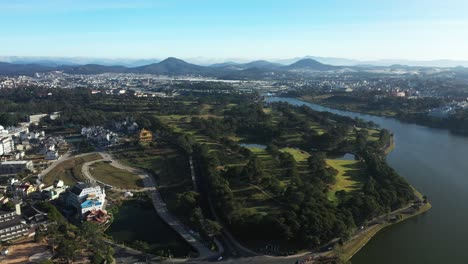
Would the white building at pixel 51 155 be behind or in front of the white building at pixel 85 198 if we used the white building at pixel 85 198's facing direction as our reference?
behind

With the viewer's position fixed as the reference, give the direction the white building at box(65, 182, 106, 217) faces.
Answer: facing the viewer and to the right of the viewer

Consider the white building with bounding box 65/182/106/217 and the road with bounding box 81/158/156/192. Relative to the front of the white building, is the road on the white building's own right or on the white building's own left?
on the white building's own left
